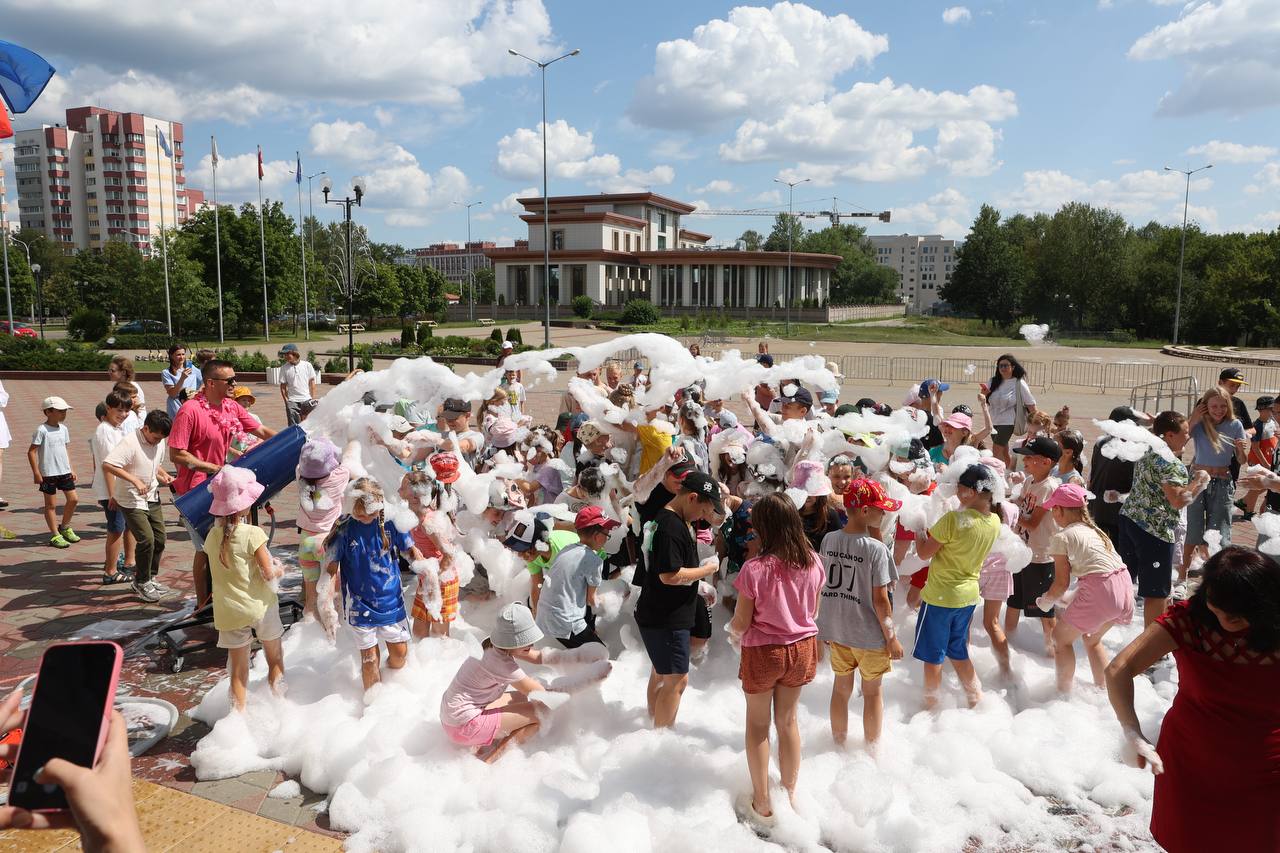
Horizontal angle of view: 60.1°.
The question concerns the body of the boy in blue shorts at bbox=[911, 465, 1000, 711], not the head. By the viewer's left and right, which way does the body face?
facing away from the viewer and to the left of the viewer

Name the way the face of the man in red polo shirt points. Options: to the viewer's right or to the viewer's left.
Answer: to the viewer's right

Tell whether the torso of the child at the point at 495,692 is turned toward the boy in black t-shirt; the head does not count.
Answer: yes

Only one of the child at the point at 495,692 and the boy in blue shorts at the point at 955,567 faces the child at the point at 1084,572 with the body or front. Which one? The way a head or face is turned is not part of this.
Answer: the child at the point at 495,692

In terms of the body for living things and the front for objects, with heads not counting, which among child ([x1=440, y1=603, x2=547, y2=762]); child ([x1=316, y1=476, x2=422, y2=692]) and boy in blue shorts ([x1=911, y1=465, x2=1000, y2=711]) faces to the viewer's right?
child ([x1=440, y1=603, x2=547, y2=762])

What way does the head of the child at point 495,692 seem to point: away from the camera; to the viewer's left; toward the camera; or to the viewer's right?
to the viewer's right

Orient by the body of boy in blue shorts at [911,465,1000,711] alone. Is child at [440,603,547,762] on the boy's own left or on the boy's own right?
on the boy's own left

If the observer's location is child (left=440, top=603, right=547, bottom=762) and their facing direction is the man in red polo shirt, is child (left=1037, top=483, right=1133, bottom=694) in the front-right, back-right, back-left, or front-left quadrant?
back-right

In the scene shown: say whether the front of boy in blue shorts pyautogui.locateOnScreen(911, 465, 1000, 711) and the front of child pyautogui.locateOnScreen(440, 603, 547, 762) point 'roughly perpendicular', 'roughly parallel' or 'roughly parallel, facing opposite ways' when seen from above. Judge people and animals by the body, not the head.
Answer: roughly perpendicular

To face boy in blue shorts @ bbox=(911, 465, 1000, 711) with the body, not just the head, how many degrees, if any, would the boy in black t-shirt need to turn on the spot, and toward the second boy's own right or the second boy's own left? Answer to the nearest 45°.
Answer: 0° — they already face them

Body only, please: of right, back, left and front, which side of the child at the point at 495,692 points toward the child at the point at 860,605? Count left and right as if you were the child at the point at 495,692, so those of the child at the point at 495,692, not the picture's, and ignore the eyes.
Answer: front

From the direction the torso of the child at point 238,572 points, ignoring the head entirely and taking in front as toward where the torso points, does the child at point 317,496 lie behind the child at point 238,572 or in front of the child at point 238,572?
in front
